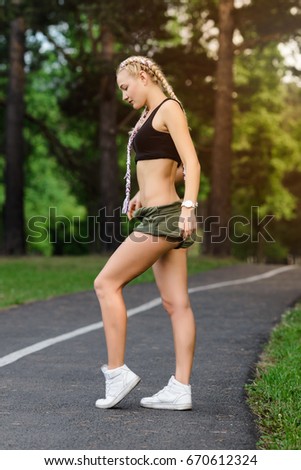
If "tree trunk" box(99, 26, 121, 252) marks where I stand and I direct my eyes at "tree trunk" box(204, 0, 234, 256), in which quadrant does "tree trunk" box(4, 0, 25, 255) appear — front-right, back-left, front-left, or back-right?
back-right

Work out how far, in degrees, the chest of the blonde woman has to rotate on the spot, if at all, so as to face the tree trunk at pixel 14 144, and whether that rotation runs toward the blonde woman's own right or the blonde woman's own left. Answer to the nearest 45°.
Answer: approximately 90° to the blonde woman's own right

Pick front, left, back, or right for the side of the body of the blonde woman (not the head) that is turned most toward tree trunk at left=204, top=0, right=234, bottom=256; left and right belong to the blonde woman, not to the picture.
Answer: right

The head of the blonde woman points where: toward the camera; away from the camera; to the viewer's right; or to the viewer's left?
to the viewer's left

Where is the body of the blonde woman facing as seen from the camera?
to the viewer's left

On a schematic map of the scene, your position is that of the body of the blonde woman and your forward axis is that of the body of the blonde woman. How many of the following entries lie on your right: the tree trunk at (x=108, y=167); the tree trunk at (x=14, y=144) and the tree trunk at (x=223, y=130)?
3

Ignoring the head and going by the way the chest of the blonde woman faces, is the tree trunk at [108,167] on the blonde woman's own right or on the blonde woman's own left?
on the blonde woman's own right
